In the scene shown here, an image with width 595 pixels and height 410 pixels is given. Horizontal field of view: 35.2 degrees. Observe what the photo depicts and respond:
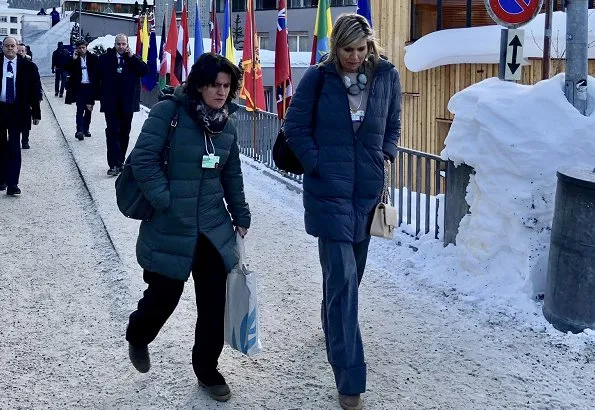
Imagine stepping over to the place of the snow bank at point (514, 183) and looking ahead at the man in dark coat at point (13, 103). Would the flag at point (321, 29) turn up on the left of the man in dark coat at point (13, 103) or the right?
right

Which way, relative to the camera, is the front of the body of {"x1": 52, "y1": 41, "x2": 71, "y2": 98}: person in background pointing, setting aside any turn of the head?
away from the camera

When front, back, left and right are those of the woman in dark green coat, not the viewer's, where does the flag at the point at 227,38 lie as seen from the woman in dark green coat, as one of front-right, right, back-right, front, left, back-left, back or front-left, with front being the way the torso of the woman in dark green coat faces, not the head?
back-left

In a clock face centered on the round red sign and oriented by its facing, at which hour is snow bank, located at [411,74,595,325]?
The snow bank is roughly at 12 o'clock from the round red sign.

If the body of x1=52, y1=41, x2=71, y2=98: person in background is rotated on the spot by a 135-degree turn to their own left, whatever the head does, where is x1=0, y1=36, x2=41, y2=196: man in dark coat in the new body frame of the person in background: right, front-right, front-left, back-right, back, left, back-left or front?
front-left

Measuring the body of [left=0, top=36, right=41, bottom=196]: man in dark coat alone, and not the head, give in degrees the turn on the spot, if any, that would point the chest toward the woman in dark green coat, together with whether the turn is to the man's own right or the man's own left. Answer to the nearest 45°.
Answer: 0° — they already face them

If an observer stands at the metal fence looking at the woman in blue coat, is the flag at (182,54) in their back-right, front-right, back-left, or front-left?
back-right

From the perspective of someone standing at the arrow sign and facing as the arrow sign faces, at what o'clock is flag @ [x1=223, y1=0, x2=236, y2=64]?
The flag is roughly at 5 o'clock from the arrow sign.

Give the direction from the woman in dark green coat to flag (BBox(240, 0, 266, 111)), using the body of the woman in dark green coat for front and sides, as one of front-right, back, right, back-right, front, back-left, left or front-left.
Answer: back-left

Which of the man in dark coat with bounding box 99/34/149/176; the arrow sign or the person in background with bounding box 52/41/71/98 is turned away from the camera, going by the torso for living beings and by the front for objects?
the person in background

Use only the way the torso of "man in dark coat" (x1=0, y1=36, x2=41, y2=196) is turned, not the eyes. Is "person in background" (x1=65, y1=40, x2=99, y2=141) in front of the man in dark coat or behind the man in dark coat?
behind
